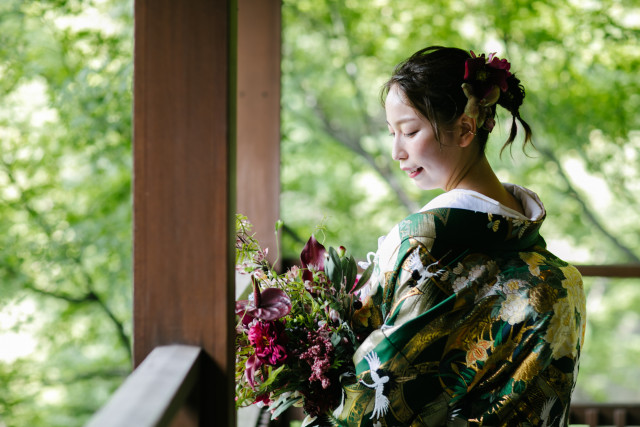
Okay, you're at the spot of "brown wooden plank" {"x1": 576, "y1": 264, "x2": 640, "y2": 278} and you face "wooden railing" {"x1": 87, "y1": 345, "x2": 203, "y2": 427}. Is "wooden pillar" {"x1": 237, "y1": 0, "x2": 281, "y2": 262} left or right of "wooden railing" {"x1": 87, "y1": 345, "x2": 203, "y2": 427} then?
right

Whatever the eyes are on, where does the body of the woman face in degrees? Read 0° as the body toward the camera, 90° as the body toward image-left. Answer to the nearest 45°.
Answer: approximately 135°

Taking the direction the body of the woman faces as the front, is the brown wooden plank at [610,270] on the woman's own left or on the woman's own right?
on the woman's own right

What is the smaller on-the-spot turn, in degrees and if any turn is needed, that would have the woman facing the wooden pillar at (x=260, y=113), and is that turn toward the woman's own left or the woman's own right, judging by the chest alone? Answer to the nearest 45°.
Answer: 0° — they already face it
